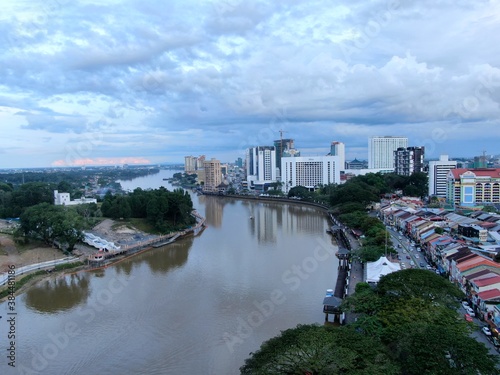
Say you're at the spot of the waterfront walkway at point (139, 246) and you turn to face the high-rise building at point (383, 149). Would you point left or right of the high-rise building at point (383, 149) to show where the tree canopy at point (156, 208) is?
left

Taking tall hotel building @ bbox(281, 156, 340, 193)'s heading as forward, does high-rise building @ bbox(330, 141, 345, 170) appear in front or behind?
behind

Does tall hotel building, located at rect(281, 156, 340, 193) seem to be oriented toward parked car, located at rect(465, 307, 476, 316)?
yes

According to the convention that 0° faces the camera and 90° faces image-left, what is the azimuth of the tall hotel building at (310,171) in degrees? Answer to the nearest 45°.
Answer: approximately 0°

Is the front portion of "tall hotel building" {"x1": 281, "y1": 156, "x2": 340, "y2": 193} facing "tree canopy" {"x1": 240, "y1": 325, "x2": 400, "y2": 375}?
yes

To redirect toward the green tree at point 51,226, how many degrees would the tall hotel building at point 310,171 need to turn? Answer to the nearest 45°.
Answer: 0° — it already faces it

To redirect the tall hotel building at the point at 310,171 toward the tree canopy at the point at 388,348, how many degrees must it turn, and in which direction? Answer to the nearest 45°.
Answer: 0° — it already faces it

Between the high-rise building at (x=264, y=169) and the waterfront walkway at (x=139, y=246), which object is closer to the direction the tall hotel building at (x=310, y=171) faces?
the waterfront walkway

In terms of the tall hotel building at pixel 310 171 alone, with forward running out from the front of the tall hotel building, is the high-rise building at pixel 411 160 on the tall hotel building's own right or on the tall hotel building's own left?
on the tall hotel building's own left

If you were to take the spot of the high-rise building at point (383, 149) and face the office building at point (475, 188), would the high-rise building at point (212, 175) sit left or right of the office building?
right

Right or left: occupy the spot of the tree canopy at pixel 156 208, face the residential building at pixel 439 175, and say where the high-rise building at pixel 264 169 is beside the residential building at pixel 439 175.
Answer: left
